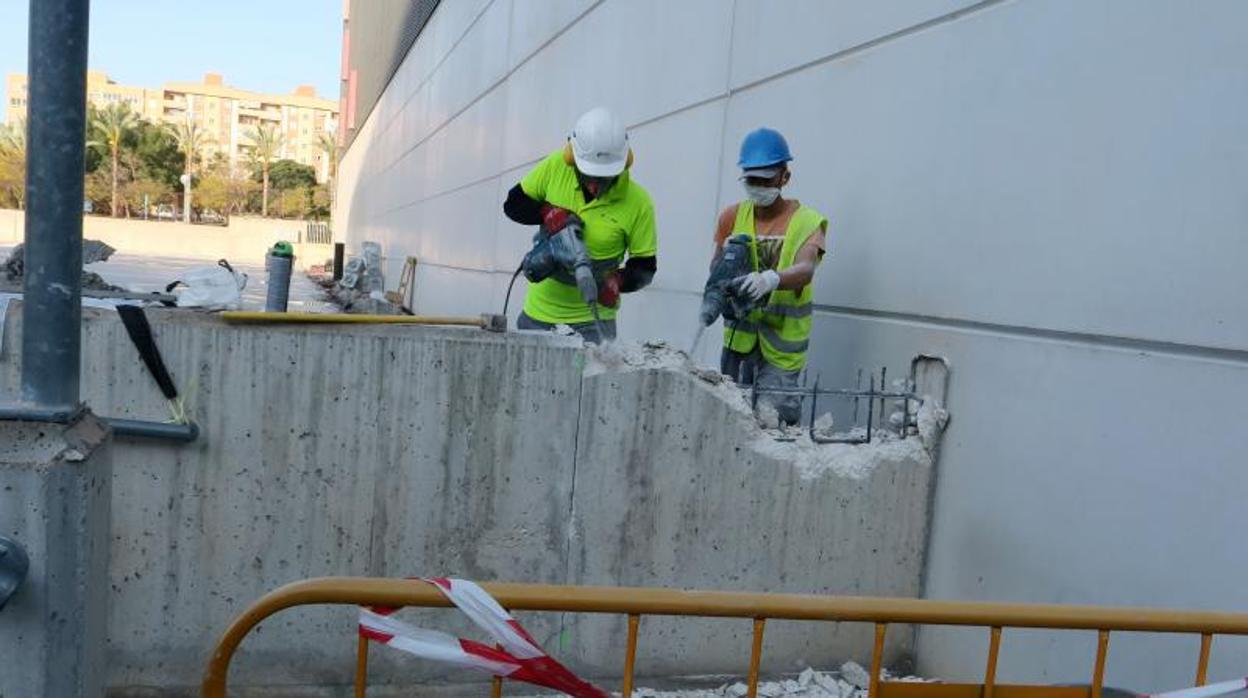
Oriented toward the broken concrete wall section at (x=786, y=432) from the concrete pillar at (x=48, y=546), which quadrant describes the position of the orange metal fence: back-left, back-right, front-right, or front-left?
front-right

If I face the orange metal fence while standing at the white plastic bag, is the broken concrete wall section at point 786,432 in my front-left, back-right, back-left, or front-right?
front-left

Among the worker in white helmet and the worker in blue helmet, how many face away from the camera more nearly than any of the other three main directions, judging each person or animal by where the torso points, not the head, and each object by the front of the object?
0

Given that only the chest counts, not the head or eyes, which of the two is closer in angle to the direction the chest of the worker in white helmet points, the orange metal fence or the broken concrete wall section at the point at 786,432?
the orange metal fence

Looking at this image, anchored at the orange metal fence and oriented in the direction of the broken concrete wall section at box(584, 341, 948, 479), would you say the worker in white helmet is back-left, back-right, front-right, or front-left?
front-left

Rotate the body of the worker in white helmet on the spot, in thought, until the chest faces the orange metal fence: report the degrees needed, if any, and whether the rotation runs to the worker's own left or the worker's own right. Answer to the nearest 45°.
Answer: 0° — they already face it

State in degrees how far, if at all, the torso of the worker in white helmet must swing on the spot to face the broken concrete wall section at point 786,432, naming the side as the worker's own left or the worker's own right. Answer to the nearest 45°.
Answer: approximately 45° to the worker's own left

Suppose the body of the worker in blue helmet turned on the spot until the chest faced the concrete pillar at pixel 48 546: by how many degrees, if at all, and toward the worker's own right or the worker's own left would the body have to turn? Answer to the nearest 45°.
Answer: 0° — they already face it

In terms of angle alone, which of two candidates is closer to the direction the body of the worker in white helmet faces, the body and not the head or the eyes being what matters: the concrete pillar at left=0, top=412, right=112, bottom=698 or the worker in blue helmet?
the concrete pillar

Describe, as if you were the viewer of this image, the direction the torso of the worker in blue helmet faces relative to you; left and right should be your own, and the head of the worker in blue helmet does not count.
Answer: facing the viewer and to the left of the viewer

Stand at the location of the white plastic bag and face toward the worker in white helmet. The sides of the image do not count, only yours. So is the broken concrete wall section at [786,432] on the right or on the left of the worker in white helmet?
right

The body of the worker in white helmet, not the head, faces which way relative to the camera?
toward the camera
